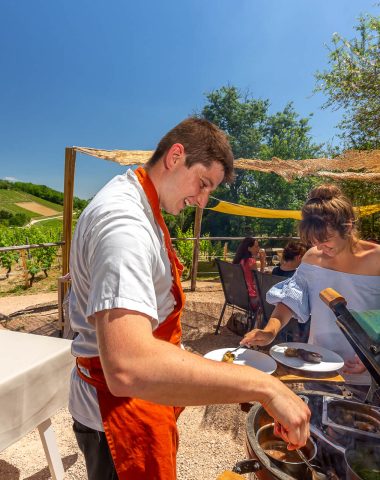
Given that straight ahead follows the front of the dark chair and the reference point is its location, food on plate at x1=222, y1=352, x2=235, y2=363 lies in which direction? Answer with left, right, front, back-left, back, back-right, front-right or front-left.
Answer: back-right

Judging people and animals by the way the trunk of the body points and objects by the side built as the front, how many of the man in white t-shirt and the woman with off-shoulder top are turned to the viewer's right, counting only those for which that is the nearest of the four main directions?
1

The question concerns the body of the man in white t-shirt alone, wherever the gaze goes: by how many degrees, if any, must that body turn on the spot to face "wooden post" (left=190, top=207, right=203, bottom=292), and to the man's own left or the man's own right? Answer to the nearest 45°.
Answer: approximately 90° to the man's own left

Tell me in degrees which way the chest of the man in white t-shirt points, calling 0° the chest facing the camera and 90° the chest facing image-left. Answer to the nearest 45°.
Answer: approximately 270°

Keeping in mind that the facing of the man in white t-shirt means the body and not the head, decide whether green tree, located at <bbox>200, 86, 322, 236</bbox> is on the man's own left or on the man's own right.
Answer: on the man's own left

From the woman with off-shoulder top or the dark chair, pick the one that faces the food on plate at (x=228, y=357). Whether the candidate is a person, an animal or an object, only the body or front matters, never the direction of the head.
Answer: the woman with off-shoulder top

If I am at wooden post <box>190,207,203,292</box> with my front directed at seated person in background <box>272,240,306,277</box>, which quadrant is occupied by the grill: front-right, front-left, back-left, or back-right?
front-right

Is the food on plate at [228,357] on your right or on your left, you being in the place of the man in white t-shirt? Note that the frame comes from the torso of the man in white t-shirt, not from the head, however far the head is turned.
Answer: on your left

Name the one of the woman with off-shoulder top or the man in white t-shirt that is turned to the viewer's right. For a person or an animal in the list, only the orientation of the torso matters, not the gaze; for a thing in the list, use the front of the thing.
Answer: the man in white t-shirt

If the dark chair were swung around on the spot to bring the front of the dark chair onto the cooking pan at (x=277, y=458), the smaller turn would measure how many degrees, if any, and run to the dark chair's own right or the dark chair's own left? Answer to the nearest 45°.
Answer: approximately 135° to the dark chair's own right

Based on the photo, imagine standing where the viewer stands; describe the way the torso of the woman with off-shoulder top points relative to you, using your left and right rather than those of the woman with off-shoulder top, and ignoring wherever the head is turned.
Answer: facing the viewer and to the left of the viewer

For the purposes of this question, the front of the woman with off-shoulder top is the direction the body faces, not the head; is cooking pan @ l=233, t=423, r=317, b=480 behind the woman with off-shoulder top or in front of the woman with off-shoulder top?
in front

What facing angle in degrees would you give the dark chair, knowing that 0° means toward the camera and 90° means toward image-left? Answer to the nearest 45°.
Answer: approximately 225°

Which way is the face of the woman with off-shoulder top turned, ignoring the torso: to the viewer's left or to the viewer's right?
to the viewer's left
